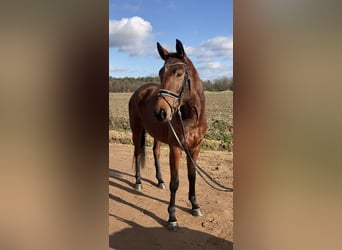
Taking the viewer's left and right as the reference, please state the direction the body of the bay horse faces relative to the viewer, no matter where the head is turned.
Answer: facing the viewer and to the right of the viewer
